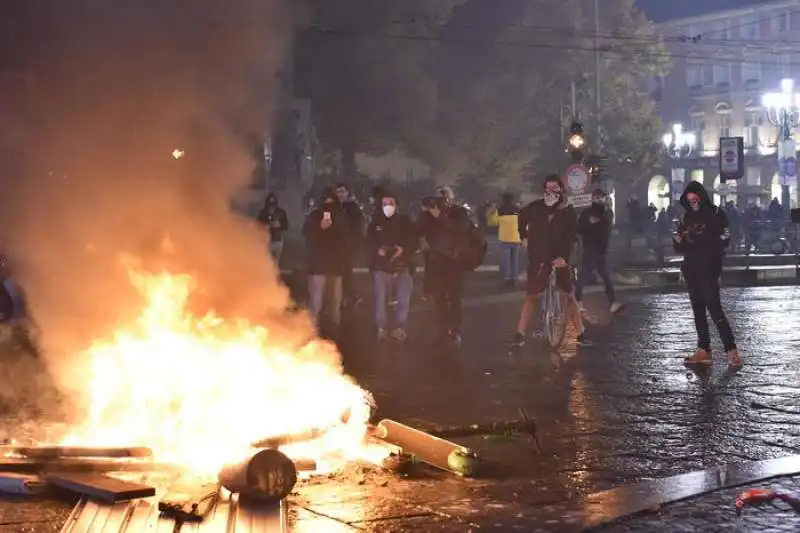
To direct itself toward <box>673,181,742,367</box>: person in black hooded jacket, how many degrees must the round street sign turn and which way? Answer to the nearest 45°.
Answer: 0° — it already faces them

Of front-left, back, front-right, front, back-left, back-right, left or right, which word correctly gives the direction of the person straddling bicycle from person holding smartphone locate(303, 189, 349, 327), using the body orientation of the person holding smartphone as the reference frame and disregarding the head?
front-left

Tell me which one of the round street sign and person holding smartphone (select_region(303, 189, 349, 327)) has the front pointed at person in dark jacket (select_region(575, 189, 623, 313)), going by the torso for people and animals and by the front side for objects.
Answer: the round street sign

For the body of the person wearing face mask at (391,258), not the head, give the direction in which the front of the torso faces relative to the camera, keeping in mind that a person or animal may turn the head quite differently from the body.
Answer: toward the camera

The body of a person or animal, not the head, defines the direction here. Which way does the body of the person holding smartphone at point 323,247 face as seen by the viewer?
toward the camera

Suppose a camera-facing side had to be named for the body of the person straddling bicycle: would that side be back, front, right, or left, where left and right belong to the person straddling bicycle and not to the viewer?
front

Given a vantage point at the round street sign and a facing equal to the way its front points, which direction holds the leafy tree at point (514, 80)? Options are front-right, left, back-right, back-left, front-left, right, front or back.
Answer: back

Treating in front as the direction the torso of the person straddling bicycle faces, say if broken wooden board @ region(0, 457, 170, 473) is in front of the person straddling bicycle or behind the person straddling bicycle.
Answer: in front

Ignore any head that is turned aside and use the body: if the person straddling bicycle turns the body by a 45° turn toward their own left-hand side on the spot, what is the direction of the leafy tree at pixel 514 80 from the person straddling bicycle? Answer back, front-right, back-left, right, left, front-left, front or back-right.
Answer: back-left

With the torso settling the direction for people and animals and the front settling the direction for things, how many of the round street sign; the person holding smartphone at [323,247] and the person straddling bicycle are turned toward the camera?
3

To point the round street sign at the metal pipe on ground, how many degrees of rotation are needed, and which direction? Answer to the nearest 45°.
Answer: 0° — it already faces it

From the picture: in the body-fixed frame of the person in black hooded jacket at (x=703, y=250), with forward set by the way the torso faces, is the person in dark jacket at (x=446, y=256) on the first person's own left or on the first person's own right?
on the first person's own right

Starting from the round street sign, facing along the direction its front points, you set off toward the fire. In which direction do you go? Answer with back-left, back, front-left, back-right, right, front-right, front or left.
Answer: front

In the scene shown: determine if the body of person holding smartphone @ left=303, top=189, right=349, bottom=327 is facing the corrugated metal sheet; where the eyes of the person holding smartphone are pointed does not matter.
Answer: yes

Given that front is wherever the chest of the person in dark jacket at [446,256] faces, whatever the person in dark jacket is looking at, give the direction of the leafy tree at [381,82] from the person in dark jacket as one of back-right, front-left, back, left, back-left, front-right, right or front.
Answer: back-right
